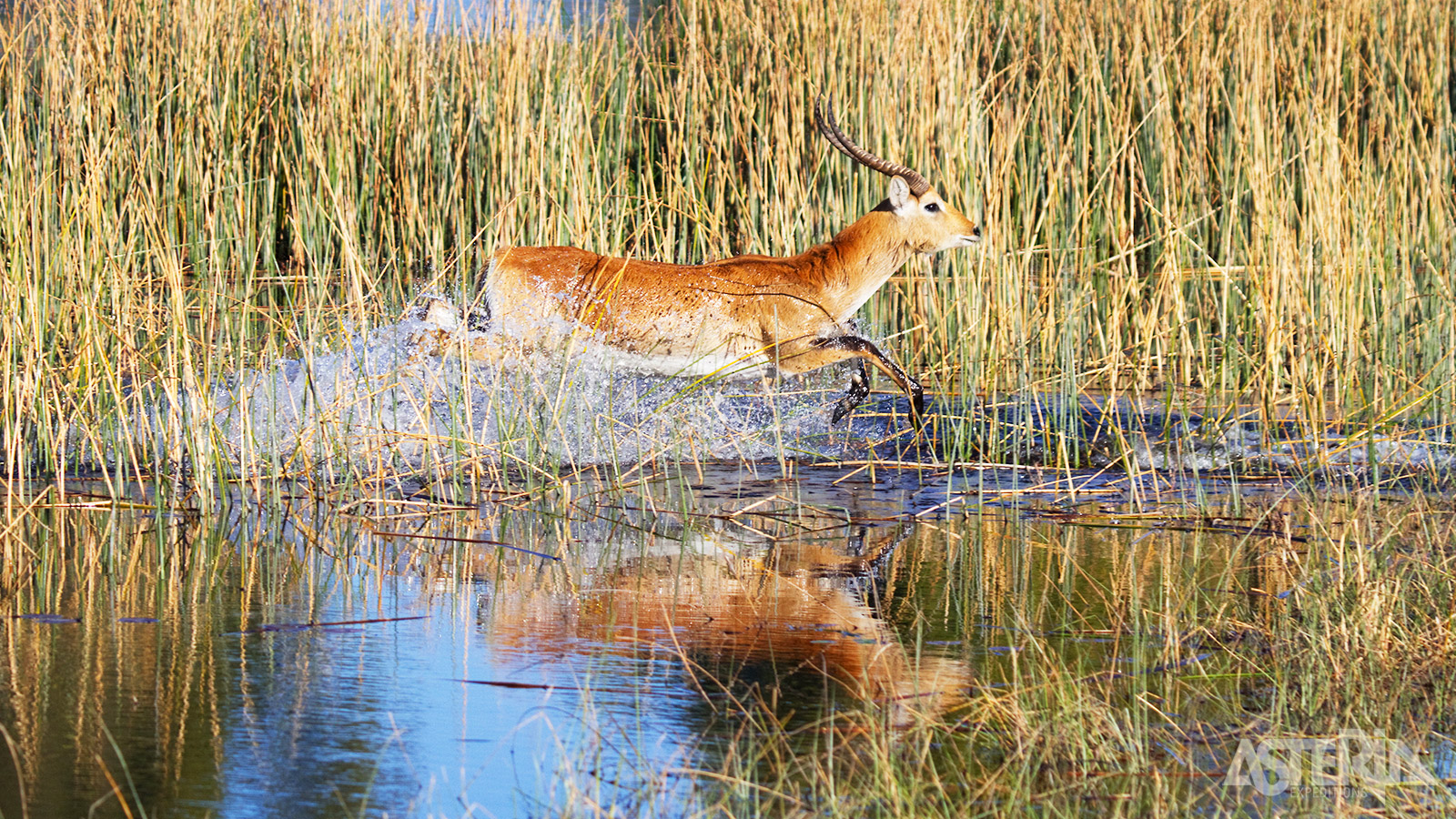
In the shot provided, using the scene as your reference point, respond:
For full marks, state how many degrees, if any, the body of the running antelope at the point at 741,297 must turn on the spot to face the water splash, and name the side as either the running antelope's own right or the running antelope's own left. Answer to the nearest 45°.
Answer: approximately 135° to the running antelope's own right

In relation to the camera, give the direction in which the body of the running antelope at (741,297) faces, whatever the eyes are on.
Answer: to the viewer's right
